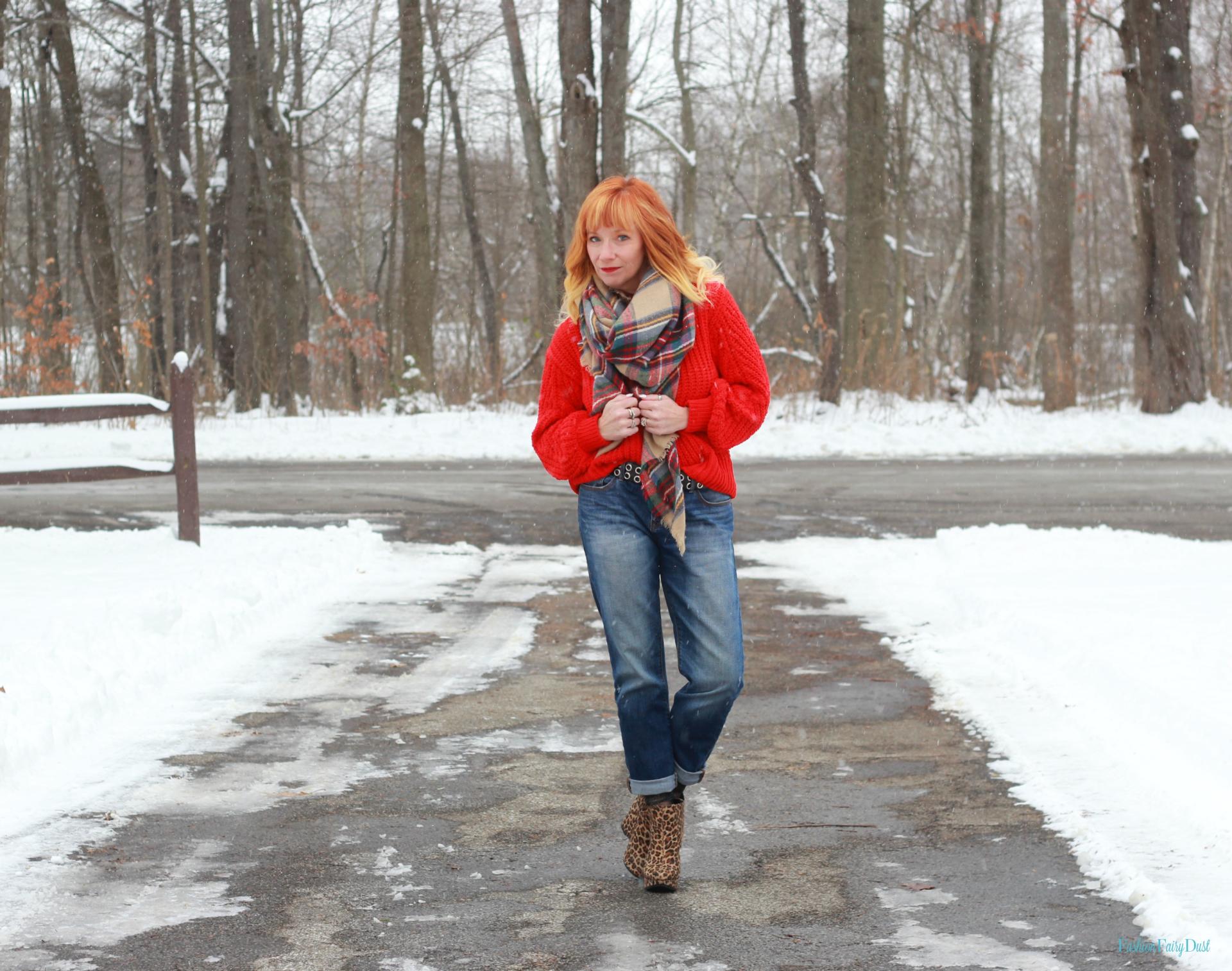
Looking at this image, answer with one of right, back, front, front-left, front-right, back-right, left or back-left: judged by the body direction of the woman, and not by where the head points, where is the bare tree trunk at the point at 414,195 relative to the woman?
back

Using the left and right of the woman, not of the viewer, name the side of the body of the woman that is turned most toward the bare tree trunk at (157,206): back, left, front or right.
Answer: back

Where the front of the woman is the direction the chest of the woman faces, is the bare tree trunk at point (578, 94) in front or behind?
behind

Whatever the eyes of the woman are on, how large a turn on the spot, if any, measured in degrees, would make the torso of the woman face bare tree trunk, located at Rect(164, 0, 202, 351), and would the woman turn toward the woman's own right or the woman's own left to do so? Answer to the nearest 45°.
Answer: approximately 180°

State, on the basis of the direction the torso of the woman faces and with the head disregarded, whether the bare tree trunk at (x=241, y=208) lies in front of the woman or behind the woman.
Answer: behind

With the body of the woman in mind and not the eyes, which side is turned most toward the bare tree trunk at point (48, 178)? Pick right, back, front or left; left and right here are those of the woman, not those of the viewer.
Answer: back

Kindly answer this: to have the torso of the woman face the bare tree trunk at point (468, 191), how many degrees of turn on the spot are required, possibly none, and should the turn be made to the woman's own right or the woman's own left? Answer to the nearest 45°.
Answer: approximately 180°

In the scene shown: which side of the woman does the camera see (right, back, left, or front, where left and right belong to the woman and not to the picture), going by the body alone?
front

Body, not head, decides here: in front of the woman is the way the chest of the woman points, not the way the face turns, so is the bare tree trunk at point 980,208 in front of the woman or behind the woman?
behind

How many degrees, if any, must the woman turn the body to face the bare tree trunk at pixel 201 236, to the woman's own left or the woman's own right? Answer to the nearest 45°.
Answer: approximately 180°

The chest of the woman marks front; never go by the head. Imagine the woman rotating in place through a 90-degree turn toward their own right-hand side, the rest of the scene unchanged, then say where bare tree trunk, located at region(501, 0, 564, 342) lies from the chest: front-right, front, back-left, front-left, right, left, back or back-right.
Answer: right

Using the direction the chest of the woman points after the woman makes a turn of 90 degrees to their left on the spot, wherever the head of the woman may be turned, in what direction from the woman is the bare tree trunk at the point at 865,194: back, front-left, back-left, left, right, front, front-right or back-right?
left

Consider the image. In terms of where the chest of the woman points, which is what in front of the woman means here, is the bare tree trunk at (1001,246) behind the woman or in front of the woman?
behind

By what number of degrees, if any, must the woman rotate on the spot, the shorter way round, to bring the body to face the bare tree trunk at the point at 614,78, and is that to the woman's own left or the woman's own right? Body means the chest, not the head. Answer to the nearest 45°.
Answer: approximately 180°
